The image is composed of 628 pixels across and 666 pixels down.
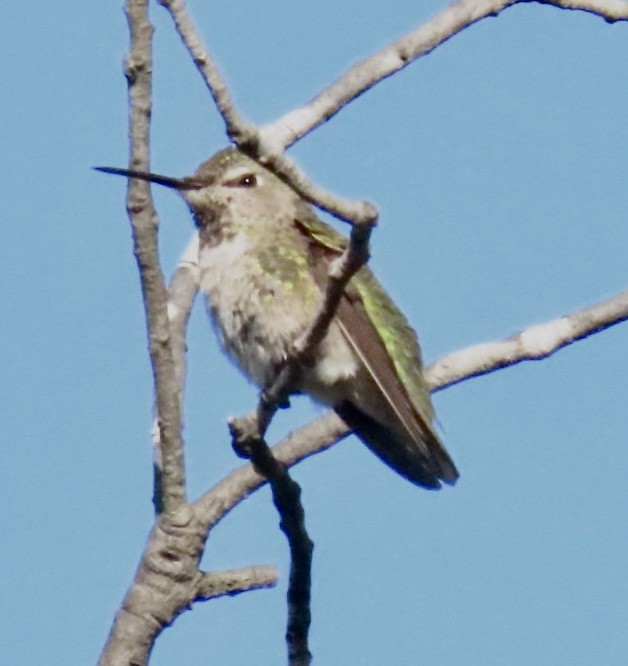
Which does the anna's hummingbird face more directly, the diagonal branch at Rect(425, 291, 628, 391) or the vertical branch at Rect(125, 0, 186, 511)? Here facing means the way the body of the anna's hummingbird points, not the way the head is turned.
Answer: the vertical branch

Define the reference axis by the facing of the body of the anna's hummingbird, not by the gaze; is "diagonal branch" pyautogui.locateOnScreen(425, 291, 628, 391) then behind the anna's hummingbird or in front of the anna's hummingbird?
behind

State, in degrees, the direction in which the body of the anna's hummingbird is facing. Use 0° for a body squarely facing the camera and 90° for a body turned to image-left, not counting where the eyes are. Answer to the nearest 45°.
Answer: approximately 90°
